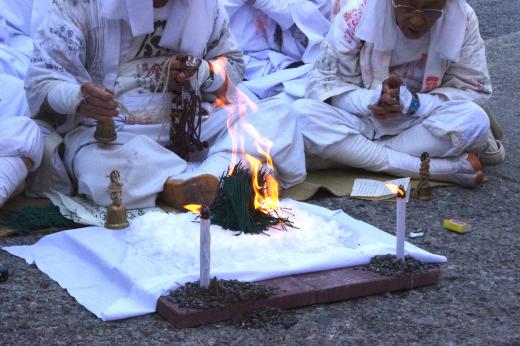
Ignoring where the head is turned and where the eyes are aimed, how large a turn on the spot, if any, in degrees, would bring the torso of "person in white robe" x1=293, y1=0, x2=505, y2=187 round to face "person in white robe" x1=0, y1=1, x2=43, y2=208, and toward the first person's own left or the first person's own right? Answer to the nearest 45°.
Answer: approximately 90° to the first person's own right

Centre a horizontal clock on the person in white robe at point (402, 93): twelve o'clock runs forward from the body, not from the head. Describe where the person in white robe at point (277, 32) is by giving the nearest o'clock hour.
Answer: the person in white robe at point (277, 32) is roughly at 5 o'clock from the person in white robe at point (402, 93).

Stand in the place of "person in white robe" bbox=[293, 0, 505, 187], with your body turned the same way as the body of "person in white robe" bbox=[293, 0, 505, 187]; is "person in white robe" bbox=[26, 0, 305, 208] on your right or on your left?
on your right

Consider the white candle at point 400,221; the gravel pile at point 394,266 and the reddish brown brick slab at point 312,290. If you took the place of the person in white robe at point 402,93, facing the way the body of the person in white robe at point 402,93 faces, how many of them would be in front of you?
3

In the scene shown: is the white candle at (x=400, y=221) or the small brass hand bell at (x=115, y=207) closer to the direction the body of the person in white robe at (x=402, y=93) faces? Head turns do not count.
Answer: the white candle

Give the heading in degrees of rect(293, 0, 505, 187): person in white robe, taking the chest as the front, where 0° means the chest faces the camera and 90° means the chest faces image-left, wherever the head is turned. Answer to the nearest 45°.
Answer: approximately 0°

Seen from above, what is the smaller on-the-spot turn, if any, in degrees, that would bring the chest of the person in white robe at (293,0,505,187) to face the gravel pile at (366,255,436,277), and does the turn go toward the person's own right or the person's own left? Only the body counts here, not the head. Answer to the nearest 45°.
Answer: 0° — they already face it
